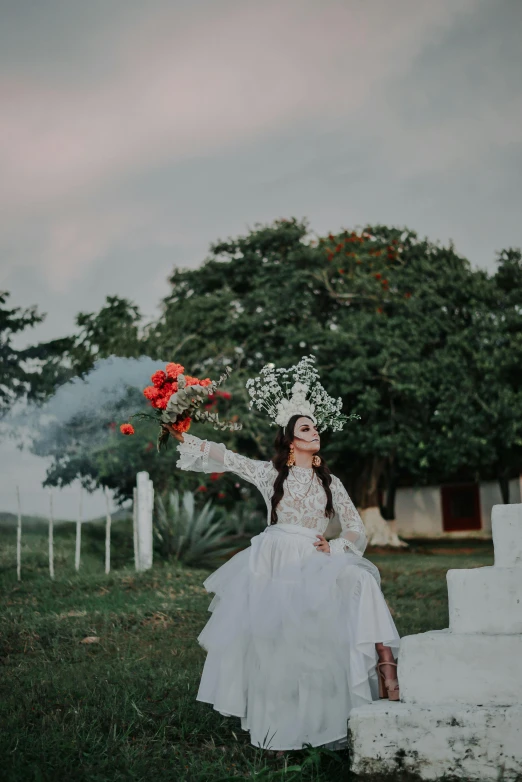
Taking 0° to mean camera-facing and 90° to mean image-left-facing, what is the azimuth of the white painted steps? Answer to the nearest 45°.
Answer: approximately 90°

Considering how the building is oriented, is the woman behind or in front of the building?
in front

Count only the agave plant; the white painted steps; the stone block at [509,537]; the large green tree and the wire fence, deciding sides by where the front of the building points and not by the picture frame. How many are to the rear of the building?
0

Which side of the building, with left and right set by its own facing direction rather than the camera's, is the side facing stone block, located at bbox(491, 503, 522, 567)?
front

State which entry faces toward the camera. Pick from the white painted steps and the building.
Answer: the building

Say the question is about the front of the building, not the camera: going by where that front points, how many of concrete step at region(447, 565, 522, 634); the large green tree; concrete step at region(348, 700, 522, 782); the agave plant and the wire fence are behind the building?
0

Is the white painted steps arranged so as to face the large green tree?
no

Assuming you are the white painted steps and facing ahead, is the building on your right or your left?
on your right

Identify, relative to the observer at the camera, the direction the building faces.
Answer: facing the viewer

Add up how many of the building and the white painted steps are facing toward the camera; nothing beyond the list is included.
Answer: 1

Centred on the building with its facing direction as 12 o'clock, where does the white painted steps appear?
The white painted steps is roughly at 12 o'clock from the building.

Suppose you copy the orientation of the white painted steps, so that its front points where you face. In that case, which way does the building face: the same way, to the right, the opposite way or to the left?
to the left

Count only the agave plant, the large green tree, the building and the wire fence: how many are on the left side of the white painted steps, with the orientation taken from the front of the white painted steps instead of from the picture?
0

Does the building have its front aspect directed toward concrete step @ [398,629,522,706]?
yes

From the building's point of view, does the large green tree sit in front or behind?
in front
